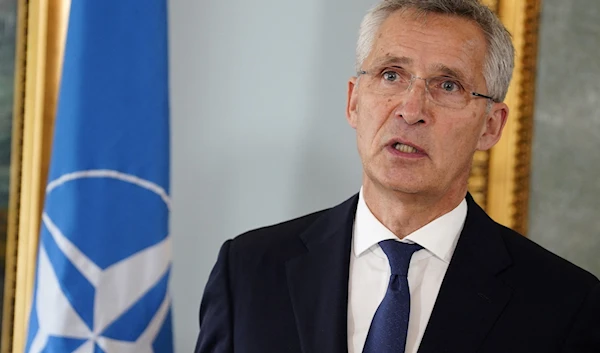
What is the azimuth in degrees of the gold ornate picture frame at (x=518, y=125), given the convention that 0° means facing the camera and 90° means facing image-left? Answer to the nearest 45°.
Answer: approximately 0°

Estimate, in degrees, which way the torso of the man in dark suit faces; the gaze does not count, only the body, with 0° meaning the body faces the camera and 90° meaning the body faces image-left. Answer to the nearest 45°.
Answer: approximately 0°

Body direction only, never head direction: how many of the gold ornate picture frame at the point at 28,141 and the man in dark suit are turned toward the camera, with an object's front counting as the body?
2
